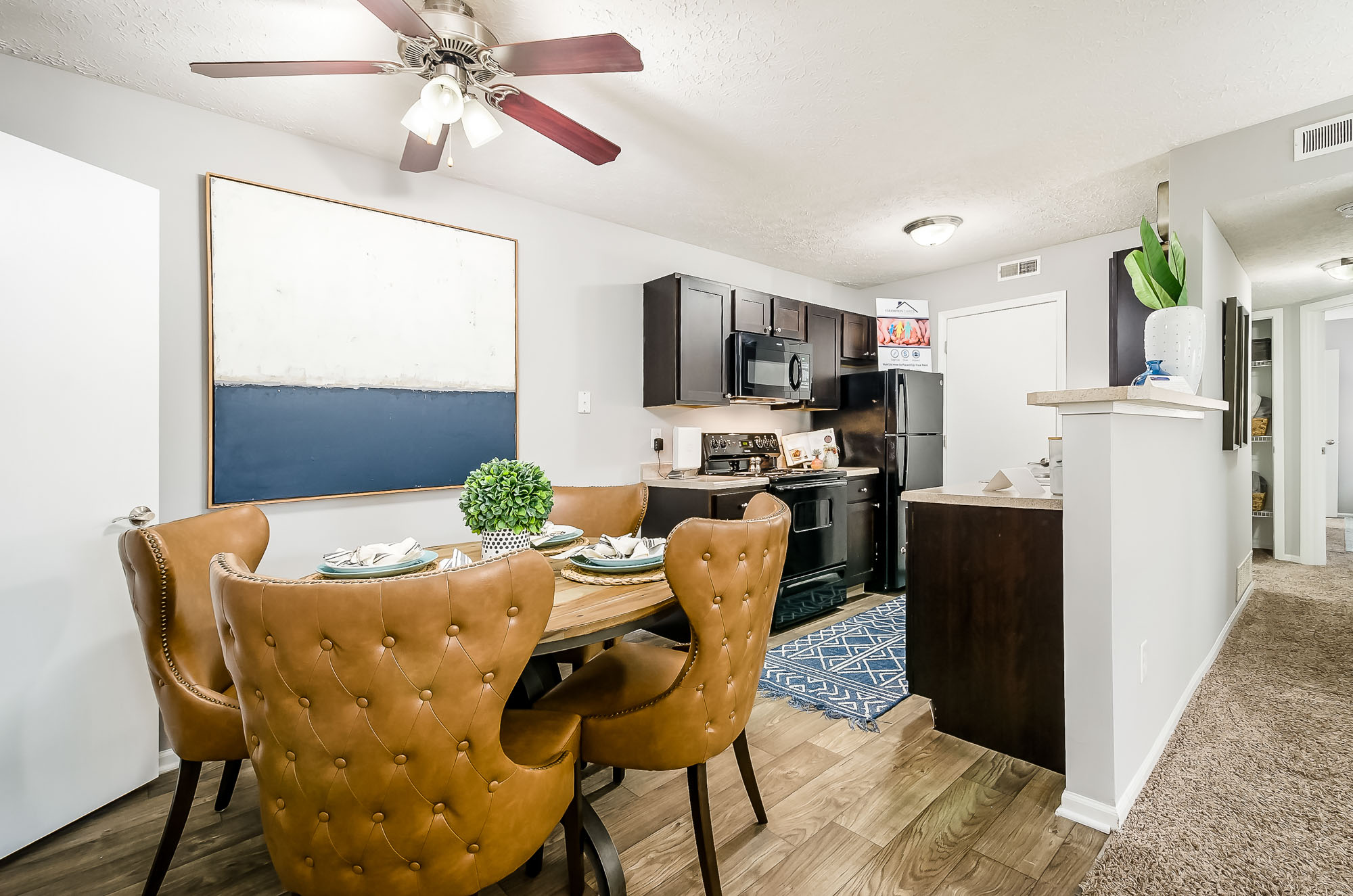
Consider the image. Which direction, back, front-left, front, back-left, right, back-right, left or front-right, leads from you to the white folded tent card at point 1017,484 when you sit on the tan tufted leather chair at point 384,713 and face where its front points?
front-right

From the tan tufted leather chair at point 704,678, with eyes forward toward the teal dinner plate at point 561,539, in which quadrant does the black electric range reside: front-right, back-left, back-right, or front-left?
front-right

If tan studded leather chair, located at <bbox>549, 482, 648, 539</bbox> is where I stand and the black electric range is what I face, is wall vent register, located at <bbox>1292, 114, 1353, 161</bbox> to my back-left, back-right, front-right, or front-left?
front-right

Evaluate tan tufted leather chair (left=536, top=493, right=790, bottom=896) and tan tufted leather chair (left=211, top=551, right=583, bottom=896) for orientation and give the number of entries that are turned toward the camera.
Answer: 0

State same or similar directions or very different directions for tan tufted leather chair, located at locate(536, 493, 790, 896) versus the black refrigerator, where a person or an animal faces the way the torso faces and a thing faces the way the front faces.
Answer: very different directions

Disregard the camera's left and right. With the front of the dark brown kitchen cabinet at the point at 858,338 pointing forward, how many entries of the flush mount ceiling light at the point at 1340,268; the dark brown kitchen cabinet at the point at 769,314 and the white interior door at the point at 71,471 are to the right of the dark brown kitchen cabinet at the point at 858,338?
2

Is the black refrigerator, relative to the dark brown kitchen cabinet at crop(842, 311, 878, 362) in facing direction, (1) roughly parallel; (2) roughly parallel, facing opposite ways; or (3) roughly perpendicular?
roughly parallel

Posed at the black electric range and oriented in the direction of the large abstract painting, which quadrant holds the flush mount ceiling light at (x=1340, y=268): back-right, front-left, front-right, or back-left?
back-left

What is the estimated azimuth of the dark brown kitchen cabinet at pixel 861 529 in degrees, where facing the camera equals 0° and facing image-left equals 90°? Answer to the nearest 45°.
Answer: approximately 315°

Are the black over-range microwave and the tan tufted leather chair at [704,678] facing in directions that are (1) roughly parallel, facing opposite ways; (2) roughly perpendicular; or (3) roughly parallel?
roughly parallel, facing opposite ways

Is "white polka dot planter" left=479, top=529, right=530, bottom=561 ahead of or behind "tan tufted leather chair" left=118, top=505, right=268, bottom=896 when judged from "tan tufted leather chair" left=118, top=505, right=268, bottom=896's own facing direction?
ahead

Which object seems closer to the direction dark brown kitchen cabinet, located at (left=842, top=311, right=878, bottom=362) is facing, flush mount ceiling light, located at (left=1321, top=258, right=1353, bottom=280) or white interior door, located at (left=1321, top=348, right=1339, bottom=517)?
the flush mount ceiling light

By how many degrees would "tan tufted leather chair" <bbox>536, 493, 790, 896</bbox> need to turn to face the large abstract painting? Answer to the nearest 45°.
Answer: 0° — it already faces it

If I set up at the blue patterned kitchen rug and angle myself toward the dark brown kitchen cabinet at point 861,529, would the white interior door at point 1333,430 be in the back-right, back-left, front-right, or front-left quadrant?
front-right

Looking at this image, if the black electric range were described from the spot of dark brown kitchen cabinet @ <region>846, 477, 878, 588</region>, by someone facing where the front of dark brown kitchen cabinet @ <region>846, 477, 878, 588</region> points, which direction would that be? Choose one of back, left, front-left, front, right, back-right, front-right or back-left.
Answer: right

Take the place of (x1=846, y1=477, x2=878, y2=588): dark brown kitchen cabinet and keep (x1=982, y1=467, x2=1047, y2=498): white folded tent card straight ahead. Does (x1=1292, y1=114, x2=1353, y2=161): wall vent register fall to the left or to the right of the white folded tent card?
left

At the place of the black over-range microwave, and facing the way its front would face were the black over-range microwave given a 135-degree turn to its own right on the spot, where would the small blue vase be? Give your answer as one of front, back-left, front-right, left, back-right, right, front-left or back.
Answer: back-left

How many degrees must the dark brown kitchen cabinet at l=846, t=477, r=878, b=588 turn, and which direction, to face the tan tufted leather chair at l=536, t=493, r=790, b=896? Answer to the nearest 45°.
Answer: approximately 45° to its right

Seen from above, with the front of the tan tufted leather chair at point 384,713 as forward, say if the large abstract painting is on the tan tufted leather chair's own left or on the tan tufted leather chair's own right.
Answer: on the tan tufted leather chair's own left
